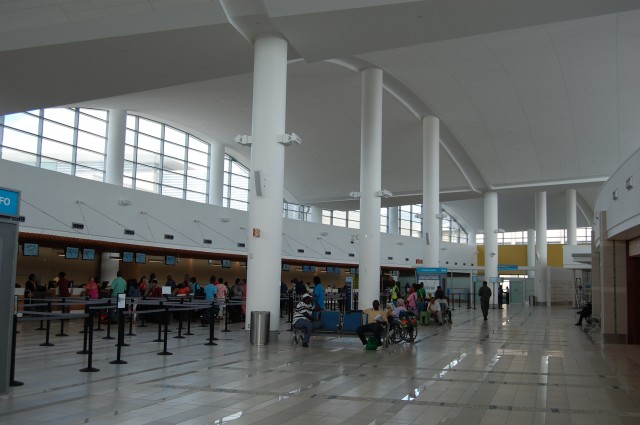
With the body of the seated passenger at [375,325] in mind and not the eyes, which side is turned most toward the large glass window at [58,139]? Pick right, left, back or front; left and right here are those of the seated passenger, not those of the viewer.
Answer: right

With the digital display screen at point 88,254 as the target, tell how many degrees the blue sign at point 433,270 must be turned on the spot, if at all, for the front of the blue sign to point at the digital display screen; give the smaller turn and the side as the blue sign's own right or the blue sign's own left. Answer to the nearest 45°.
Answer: approximately 45° to the blue sign's own right

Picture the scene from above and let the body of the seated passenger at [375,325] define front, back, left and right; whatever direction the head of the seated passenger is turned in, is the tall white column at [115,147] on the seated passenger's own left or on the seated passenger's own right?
on the seated passenger's own right

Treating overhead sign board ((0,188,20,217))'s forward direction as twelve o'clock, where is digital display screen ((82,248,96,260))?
The digital display screen is roughly at 8 o'clock from the overhead sign board.

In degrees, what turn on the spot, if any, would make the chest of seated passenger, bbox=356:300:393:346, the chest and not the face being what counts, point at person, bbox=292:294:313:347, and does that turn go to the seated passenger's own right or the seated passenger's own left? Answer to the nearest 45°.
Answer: approximately 45° to the seated passenger's own right

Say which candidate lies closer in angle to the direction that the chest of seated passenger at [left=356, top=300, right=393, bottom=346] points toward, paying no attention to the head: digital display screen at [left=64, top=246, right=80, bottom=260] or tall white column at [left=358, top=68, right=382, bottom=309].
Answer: the digital display screen

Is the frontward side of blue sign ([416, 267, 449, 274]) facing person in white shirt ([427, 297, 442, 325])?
yes

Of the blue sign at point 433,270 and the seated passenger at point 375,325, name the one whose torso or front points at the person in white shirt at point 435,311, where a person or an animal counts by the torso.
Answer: the blue sign

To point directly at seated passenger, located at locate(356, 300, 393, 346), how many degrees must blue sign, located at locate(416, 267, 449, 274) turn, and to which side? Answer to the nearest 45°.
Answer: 0° — it already faces them
